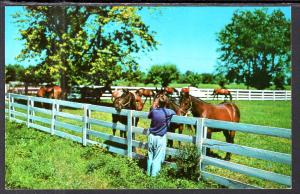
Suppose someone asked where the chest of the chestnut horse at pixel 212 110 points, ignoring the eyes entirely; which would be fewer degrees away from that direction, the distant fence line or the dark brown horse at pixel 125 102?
the dark brown horse

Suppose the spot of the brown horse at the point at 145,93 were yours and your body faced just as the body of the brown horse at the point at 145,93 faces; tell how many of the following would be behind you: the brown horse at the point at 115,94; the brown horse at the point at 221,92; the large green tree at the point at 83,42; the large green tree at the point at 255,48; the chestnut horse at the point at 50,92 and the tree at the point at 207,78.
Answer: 3

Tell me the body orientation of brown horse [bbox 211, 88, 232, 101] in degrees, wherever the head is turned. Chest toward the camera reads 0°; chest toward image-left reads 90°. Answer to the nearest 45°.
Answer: approximately 90°

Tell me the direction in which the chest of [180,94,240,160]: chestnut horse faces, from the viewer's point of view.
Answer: to the viewer's left

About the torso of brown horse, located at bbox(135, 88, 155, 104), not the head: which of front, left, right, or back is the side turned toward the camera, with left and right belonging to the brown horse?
left
